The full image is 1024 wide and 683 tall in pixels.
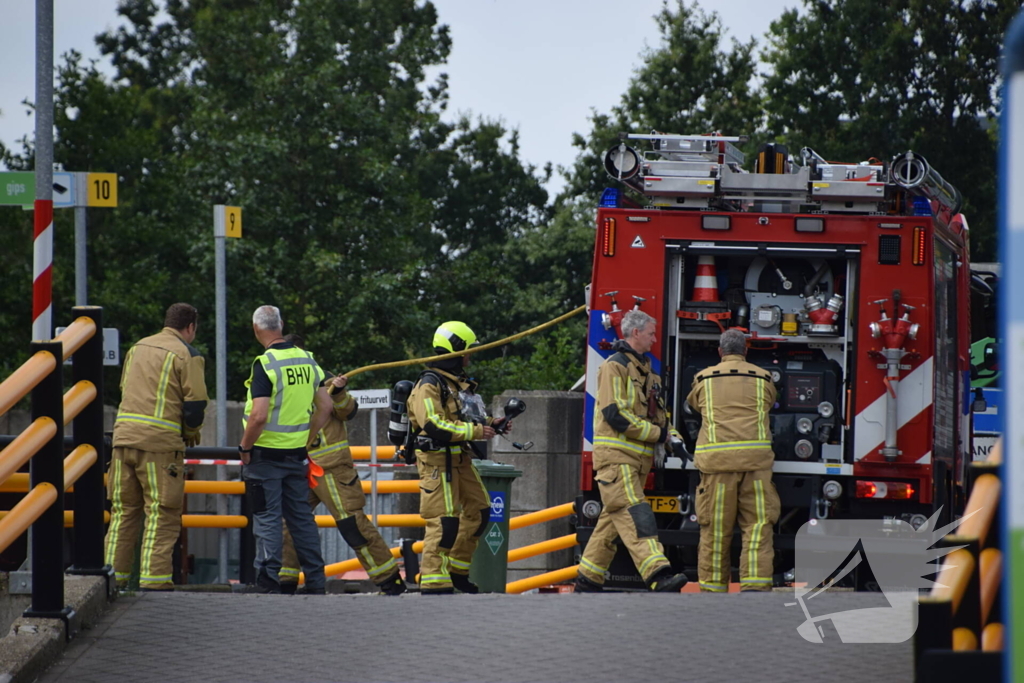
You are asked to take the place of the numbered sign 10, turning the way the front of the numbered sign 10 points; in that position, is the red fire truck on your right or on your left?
on your left

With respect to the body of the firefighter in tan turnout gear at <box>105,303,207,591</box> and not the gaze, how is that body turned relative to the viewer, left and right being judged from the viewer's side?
facing away from the viewer and to the right of the viewer

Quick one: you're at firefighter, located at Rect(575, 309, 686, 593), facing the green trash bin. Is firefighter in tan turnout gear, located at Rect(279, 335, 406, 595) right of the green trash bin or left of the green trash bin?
left

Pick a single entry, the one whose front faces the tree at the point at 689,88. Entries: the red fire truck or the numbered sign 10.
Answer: the red fire truck

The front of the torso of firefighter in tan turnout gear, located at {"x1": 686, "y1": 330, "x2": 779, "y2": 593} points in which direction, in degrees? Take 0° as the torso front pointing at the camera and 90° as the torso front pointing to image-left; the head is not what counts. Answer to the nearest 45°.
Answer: approximately 180°

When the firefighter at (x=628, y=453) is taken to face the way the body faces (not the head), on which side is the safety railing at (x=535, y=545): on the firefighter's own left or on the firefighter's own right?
on the firefighter's own left

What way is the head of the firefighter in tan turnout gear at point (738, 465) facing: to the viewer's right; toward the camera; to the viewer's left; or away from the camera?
away from the camera

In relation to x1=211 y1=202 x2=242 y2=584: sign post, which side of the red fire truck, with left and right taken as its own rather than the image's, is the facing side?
left

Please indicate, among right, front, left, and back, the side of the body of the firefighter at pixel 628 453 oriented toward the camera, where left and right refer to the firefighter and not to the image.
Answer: right

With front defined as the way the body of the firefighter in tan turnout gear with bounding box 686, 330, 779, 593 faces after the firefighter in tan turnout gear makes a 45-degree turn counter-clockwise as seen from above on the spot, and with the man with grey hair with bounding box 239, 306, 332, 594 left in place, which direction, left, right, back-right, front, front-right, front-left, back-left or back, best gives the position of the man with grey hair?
front-left

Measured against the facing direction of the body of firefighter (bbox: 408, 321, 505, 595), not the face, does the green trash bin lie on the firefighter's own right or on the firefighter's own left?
on the firefighter's own left

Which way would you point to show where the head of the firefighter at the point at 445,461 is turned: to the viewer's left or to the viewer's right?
to the viewer's right

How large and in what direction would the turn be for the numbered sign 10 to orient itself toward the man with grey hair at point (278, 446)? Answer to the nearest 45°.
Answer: approximately 45° to its left

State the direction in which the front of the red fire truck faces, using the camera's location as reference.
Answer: facing away from the viewer

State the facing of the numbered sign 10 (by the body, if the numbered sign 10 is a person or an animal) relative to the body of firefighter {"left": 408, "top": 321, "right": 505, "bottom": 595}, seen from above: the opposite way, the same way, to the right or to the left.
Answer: to the right

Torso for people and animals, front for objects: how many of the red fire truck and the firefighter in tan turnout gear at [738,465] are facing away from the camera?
2
